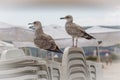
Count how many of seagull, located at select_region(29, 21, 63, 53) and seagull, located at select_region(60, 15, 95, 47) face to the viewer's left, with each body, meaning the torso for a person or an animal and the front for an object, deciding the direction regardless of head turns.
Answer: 2

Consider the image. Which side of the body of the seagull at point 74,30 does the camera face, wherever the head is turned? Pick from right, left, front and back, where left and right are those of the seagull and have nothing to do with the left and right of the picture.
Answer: left

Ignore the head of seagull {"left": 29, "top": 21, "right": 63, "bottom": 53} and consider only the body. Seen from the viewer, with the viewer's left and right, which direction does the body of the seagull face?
facing to the left of the viewer
